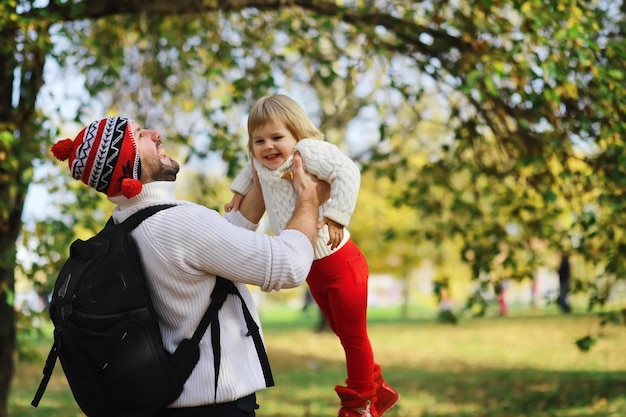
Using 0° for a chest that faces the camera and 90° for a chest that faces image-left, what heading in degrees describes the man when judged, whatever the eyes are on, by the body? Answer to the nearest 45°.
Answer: approximately 270°

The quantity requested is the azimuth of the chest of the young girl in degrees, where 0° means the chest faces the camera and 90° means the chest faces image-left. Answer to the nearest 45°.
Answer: approximately 45°

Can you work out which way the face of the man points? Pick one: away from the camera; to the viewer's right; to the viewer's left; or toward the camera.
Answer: to the viewer's right
